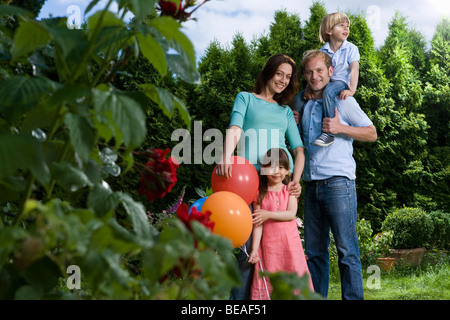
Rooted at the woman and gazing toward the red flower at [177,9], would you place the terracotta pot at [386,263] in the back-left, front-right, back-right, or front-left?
back-left

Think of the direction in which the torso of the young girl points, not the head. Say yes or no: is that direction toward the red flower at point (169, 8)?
yes

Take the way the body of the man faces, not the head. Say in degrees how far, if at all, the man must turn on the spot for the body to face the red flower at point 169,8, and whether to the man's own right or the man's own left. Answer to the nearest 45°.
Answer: approximately 45° to the man's own left

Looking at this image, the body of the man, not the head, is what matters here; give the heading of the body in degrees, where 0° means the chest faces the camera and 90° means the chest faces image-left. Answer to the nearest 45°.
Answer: approximately 45°

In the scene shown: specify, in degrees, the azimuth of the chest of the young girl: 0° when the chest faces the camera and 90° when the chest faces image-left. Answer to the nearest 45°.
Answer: approximately 0°

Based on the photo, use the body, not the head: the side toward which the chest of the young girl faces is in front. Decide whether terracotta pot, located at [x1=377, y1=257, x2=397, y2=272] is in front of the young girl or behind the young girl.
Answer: behind
